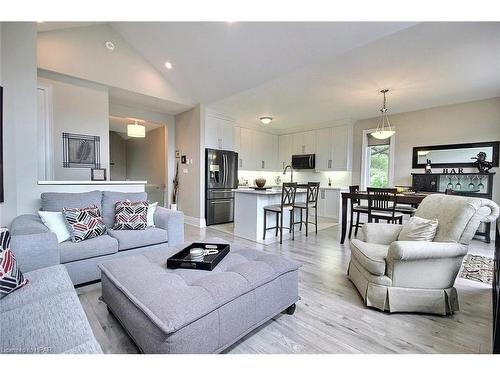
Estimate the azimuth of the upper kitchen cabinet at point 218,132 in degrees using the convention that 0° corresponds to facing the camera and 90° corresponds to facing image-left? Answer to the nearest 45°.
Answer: approximately 315°

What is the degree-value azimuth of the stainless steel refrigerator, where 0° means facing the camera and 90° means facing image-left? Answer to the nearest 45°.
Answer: approximately 315°

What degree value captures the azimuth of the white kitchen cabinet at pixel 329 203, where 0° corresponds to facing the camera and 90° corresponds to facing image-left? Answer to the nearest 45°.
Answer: approximately 45°

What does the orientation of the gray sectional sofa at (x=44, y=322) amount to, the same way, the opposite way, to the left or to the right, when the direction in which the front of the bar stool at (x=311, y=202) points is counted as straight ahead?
to the right

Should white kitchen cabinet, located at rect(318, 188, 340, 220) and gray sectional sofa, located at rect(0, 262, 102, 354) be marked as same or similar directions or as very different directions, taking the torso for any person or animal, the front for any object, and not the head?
very different directions

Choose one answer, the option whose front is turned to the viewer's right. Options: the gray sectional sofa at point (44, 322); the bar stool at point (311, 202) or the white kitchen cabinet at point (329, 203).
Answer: the gray sectional sofa

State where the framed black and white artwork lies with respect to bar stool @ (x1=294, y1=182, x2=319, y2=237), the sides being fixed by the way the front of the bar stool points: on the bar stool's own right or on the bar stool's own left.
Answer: on the bar stool's own left

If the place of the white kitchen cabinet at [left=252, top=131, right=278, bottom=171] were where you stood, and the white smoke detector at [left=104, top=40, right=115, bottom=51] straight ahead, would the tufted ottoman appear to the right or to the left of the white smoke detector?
left

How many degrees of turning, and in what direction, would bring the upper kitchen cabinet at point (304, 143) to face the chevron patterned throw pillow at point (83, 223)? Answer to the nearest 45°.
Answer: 0° — it already faces it

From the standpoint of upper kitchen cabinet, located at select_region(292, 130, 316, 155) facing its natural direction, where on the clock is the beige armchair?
The beige armchair is roughly at 10 o'clock from the upper kitchen cabinet.

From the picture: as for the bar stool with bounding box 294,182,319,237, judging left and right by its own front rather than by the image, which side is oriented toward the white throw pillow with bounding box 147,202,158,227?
left
